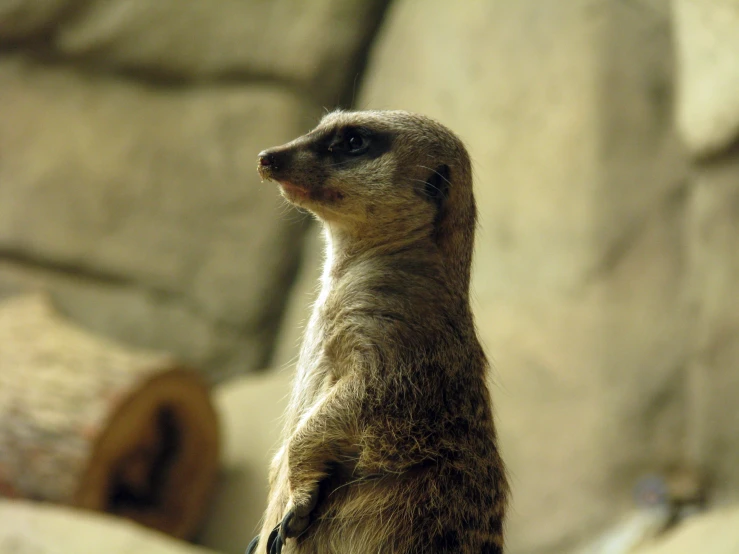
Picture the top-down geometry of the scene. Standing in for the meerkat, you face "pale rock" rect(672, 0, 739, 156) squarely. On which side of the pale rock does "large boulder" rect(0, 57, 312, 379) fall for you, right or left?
left

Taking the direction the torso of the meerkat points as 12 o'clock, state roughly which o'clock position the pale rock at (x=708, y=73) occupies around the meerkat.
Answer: The pale rock is roughly at 4 o'clock from the meerkat.

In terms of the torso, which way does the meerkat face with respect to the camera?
to the viewer's left

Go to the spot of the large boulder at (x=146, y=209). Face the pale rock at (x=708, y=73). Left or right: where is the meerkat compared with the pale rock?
right
